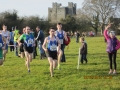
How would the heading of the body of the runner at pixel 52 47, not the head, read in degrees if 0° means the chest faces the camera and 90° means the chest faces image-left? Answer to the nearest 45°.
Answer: approximately 0°
